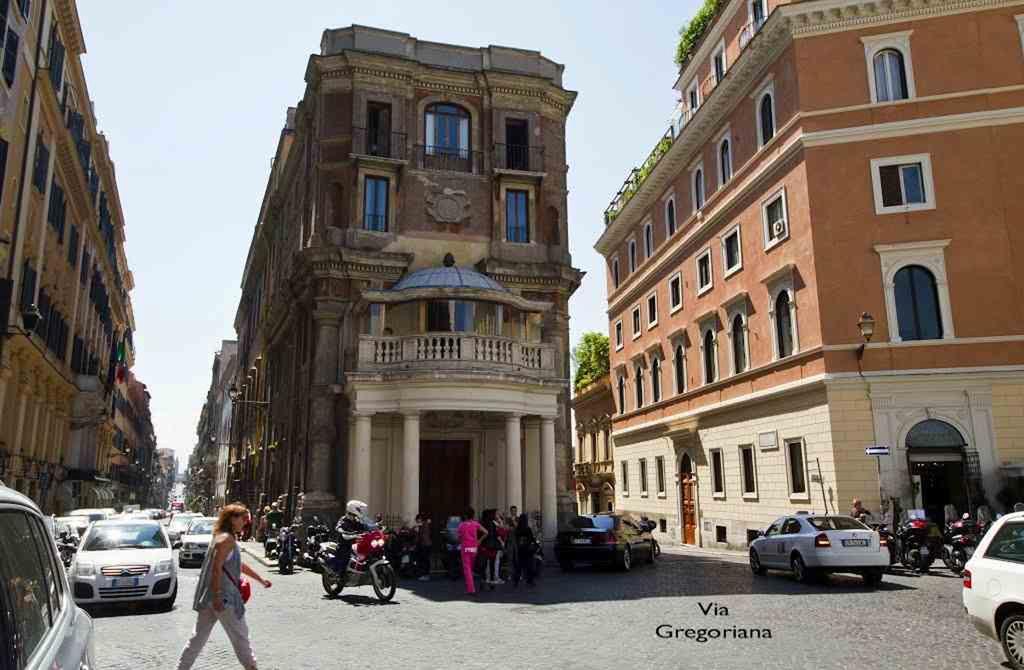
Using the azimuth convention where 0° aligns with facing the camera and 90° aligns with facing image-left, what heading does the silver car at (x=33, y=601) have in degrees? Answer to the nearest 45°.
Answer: approximately 45°

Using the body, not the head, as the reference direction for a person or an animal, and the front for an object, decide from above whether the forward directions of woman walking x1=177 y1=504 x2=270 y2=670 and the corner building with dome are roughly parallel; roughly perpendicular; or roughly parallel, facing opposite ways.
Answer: roughly perpendicular

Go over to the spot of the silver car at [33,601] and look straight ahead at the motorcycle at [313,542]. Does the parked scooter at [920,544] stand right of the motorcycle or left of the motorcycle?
right

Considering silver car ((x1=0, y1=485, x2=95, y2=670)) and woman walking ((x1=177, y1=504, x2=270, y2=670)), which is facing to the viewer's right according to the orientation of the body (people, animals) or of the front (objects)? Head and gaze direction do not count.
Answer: the woman walking

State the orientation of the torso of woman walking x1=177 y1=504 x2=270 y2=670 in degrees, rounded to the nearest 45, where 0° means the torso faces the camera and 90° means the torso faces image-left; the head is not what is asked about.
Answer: approximately 270°

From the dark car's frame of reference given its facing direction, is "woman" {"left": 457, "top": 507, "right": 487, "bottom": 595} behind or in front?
behind

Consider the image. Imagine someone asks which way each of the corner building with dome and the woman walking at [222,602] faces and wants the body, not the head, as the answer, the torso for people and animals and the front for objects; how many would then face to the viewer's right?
1

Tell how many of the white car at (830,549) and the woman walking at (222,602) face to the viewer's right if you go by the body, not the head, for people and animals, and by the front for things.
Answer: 1

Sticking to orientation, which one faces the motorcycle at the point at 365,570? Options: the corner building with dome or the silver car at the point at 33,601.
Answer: the corner building with dome

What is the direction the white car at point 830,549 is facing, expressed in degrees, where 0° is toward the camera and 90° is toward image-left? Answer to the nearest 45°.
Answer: approximately 135°

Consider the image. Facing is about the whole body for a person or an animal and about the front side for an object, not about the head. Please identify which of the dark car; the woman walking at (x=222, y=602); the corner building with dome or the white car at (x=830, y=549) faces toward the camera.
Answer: the corner building with dome

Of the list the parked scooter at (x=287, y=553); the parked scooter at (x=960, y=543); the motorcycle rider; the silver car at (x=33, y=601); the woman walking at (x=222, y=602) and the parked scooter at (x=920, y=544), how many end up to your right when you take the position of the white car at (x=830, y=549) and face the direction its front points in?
2

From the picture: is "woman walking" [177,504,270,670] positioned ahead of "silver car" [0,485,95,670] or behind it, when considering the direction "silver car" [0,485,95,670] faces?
behind

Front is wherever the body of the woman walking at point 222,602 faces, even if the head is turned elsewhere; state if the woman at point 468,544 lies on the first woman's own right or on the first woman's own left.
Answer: on the first woman's own left
